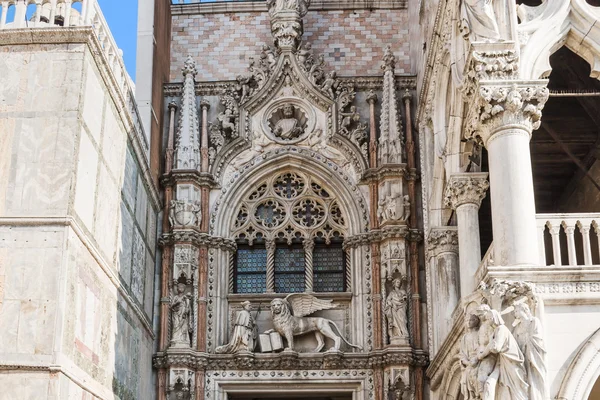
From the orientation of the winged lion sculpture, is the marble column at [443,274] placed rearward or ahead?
rearward

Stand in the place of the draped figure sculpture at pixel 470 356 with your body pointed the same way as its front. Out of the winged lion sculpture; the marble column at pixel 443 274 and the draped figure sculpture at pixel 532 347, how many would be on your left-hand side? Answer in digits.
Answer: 1

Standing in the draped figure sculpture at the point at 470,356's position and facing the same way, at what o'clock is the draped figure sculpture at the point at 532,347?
the draped figure sculpture at the point at 532,347 is roughly at 9 o'clock from the draped figure sculpture at the point at 470,356.

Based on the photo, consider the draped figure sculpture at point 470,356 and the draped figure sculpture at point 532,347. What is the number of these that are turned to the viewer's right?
0

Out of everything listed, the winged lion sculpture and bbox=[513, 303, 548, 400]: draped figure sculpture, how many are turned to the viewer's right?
0

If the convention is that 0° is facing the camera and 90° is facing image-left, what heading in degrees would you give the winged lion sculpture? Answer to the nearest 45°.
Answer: approximately 90°

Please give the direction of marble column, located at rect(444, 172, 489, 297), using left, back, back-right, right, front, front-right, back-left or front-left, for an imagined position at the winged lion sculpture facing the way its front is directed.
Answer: back-left

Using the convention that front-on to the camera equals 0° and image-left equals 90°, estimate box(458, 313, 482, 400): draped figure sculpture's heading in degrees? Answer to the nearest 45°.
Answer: approximately 45°

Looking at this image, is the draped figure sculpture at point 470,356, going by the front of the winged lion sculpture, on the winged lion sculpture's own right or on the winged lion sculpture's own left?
on the winged lion sculpture's own left
